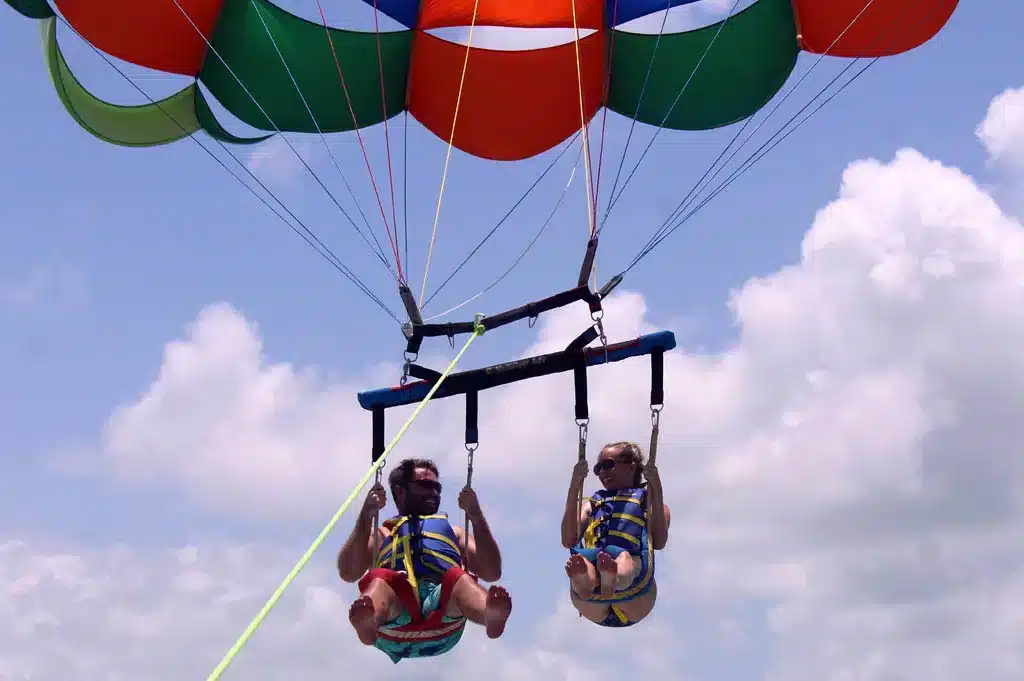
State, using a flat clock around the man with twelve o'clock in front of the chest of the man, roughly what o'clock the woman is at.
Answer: The woman is roughly at 9 o'clock from the man.

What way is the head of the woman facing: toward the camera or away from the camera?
toward the camera

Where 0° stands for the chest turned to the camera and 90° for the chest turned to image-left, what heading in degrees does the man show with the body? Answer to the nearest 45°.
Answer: approximately 0°
